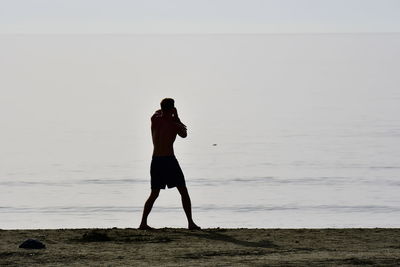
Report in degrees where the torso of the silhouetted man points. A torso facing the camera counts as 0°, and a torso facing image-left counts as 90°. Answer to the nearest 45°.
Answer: approximately 225°

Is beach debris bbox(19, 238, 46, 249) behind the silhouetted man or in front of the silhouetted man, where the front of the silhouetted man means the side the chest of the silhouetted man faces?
behind
